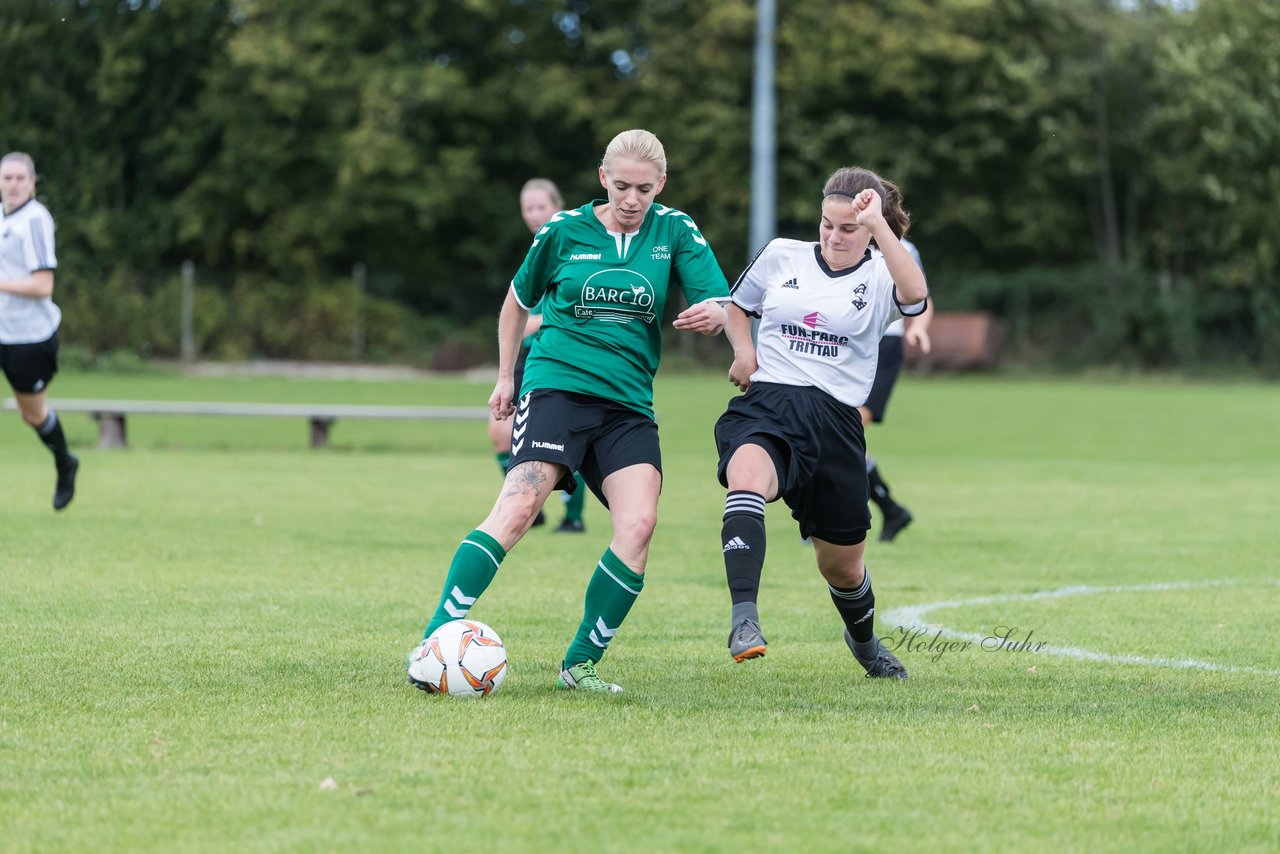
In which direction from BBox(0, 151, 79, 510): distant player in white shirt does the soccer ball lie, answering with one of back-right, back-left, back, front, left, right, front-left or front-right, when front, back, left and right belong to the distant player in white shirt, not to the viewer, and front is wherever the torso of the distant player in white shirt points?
front-left

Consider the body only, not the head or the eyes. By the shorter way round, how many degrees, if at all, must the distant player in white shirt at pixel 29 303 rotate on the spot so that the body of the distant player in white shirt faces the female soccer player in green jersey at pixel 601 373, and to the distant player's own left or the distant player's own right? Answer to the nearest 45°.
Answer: approximately 45° to the distant player's own left

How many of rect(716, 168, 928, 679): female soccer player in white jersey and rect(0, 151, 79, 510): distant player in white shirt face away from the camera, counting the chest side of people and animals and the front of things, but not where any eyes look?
0

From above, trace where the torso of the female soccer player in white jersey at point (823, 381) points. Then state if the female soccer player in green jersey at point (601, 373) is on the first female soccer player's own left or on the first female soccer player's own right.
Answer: on the first female soccer player's own right

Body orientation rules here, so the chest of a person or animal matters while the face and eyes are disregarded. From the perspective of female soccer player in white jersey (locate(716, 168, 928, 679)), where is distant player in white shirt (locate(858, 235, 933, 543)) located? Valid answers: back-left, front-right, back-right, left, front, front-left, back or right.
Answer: back

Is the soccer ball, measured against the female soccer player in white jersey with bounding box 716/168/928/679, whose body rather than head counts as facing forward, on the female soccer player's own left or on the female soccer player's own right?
on the female soccer player's own right

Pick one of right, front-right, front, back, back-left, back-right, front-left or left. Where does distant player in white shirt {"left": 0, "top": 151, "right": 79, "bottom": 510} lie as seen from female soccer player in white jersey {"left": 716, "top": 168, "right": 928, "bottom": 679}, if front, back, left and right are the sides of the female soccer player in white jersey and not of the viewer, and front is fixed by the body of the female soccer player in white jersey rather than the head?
back-right

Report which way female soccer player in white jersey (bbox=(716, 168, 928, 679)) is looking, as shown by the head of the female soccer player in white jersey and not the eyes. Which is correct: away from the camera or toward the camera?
toward the camera

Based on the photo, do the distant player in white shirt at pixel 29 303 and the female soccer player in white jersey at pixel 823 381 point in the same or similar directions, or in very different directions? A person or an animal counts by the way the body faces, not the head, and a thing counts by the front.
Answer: same or similar directions

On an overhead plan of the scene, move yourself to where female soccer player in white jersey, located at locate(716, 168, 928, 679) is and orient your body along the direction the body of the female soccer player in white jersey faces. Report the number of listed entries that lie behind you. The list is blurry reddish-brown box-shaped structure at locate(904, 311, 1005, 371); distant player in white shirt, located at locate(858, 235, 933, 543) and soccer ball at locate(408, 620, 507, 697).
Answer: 2

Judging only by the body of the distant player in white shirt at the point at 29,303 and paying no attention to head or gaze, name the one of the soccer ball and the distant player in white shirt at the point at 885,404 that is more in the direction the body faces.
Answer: the soccer ball

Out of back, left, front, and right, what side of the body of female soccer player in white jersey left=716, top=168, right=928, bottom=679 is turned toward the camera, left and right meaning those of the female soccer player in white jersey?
front
